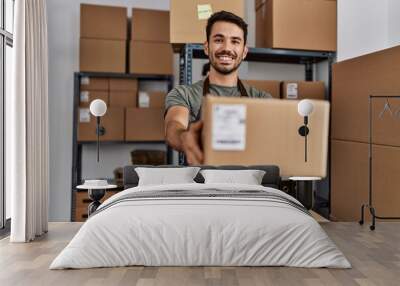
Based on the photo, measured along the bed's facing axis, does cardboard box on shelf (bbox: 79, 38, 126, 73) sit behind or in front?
behind

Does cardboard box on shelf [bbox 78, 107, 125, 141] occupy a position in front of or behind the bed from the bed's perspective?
behind

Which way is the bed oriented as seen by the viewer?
toward the camera

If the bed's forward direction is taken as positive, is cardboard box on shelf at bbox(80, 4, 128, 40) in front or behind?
behind
